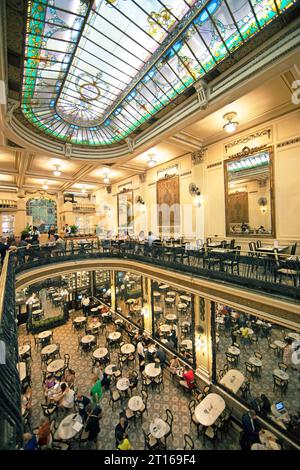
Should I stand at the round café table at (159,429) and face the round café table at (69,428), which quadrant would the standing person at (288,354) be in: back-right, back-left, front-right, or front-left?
back-right

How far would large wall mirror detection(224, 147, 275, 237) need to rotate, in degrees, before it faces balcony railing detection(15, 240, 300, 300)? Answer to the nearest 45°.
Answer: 0° — it already faces it

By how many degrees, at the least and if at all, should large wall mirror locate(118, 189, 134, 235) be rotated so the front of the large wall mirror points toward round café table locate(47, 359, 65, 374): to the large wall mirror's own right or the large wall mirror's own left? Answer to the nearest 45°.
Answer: approximately 45° to the large wall mirror's own left

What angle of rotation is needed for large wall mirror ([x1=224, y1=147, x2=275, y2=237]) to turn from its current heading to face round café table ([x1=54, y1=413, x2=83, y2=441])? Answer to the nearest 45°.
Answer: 0° — it already faces it
